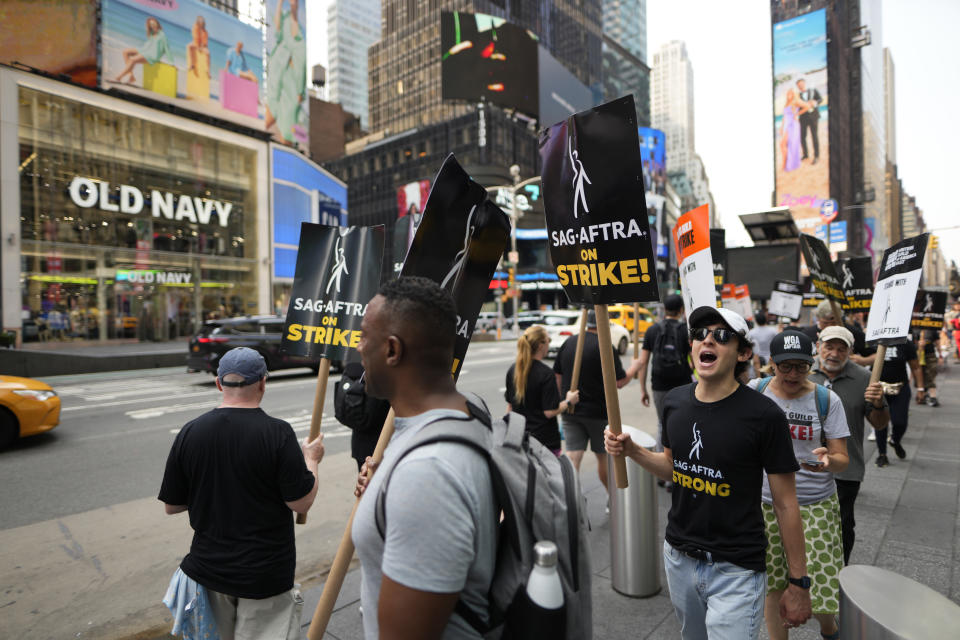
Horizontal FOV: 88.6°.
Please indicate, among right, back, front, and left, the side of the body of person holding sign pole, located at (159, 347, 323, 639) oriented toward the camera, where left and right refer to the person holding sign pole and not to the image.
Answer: back

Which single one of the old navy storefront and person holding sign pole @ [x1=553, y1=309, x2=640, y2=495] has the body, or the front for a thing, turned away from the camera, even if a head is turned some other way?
the person holding sign pole

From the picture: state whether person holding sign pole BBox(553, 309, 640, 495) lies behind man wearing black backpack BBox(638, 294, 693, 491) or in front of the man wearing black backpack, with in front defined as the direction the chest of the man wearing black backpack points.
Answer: behind

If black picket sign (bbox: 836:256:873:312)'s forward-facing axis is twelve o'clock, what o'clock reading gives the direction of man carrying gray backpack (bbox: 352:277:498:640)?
The man carrying gray backpack is roughly at 12 o'clock from the black picket sign.

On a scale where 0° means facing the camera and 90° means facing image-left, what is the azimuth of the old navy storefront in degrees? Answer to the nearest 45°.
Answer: approximately 315°

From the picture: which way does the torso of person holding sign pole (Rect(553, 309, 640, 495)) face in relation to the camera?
away from the camera

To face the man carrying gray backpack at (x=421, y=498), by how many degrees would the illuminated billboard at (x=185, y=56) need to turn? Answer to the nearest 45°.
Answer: approximately 45° to its right

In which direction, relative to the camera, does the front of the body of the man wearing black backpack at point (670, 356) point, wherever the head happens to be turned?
away from the camera

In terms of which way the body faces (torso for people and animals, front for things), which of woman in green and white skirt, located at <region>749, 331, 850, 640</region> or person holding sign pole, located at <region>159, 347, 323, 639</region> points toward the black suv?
the person holding sign pole

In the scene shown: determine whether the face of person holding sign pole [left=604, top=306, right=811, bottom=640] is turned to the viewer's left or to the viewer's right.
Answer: to the viewer's left

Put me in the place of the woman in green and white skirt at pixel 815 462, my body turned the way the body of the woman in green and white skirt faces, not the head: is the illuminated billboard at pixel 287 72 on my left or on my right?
on my right

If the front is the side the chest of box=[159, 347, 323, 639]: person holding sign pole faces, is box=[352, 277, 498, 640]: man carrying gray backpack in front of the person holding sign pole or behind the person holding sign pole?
behind

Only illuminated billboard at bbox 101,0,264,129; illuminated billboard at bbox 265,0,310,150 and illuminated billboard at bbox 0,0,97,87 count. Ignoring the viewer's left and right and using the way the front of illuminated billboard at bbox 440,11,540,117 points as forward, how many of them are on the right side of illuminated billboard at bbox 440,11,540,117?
3

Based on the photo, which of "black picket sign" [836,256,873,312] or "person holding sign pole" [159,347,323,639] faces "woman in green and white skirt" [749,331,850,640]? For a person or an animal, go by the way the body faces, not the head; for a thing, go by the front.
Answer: the black picket sign
